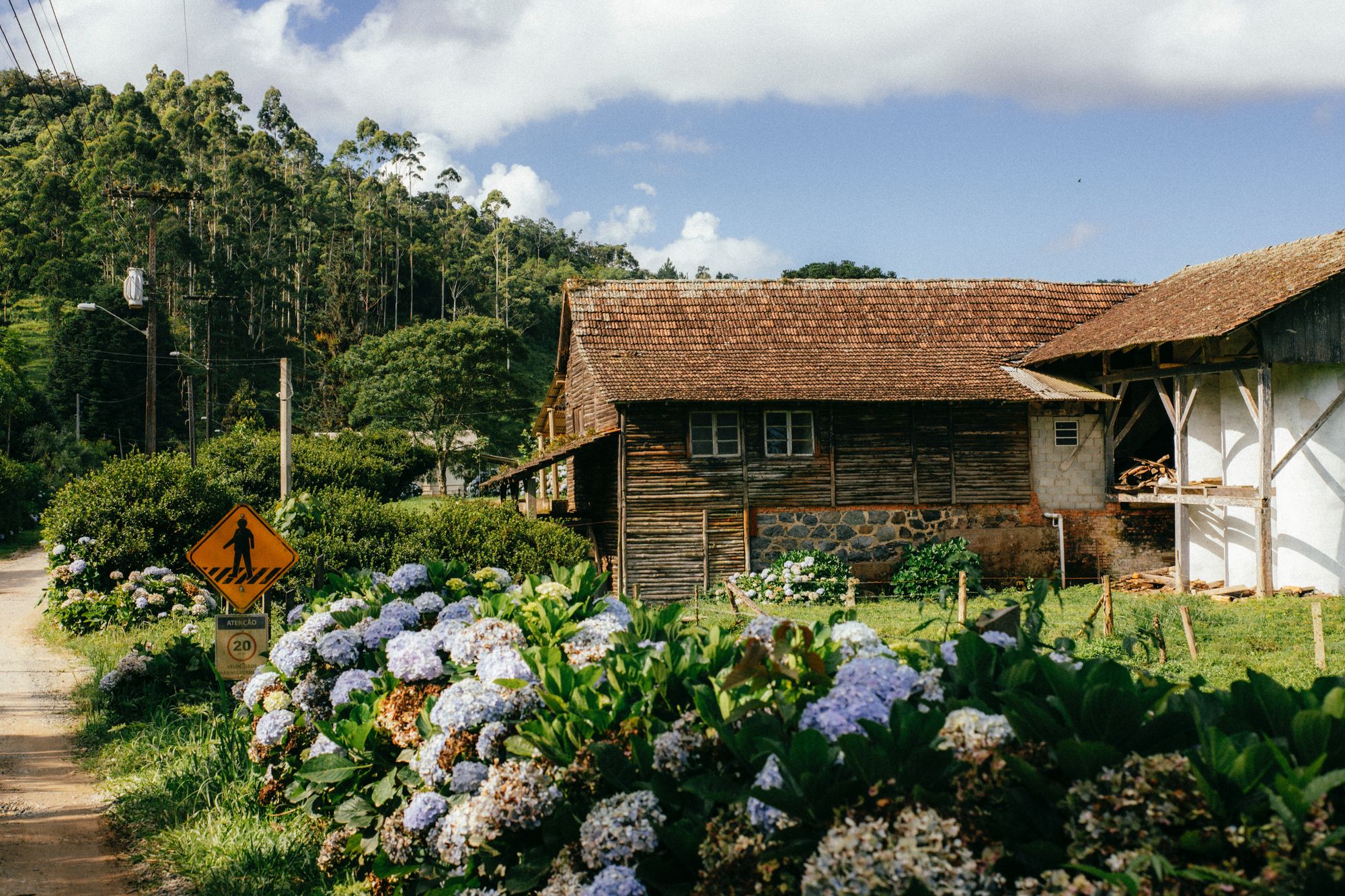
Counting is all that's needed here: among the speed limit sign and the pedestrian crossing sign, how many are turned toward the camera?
2

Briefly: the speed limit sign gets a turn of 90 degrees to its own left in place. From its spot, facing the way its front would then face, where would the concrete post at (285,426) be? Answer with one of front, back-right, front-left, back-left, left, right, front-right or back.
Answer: left

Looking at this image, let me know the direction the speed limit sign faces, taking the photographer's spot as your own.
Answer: facing the viewer

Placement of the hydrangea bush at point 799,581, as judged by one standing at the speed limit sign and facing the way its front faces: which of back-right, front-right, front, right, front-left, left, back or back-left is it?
back-left

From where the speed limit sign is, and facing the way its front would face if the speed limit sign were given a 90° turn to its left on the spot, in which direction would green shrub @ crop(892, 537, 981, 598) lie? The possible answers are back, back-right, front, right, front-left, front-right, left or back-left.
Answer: front-left

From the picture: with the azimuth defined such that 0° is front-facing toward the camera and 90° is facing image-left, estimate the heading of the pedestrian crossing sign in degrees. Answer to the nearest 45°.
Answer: approximately 0°

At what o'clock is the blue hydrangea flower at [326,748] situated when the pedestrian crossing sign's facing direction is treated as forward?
The blue hydrangea flower is roughly at 12 o'clock from the pedestrian crossing sign.

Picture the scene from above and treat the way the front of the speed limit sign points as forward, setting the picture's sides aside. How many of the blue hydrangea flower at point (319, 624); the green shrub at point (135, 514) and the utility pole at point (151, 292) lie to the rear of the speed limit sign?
2

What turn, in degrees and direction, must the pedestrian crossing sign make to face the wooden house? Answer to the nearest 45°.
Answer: approximately 135° to its left

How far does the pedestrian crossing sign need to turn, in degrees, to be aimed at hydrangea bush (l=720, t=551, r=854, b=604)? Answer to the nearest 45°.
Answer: approximately 135° to its left

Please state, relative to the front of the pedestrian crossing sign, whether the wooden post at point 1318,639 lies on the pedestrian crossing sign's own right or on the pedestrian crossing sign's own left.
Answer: on the pedestrian crossing sign's own left
